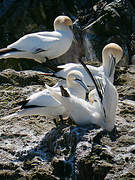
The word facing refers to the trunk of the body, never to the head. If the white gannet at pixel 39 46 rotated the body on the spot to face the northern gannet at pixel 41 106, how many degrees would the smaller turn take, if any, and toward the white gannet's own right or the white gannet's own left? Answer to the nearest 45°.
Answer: approximately 90° to the white gannet's own right

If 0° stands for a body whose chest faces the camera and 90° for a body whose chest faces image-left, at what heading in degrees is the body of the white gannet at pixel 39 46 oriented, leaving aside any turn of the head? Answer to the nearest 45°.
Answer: approximately 270°

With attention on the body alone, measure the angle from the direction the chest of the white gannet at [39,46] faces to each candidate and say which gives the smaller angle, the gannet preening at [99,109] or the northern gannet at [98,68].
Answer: the northern gannet

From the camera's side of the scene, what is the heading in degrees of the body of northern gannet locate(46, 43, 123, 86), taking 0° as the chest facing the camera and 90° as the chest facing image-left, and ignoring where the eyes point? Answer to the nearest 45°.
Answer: approximately 270°

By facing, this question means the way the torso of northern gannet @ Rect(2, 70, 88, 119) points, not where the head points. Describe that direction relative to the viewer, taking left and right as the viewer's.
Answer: facing to the right of the viewer

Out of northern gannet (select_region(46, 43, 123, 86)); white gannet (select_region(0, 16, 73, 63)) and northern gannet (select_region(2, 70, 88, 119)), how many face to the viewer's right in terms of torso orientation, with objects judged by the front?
3

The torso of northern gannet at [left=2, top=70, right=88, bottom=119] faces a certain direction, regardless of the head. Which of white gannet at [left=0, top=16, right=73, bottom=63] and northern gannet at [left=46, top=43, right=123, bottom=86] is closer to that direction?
the northern gannet
